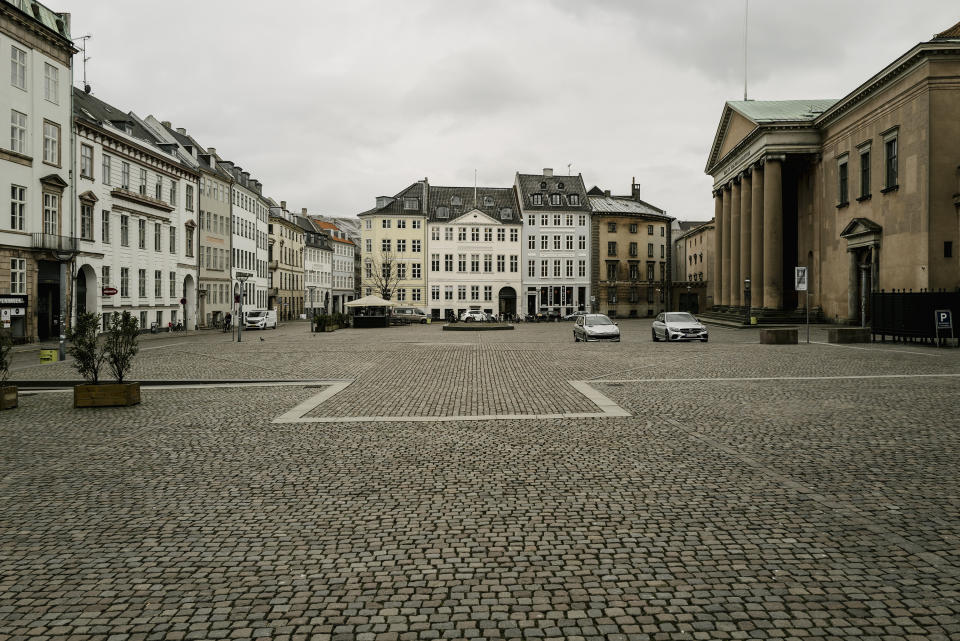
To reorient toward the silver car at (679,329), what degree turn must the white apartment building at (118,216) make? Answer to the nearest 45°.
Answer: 0° — it already faces it

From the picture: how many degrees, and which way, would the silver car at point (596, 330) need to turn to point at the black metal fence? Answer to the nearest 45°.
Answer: approximately 45° to its left

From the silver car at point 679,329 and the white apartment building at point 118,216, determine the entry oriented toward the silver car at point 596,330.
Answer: the white apartment building

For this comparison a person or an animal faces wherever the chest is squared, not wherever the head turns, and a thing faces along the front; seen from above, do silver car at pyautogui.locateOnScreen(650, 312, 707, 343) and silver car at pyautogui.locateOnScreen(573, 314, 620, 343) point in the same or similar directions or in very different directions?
same or similar directions

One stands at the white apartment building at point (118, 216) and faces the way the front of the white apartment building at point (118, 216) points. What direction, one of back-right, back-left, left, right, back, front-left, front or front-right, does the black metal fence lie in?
front

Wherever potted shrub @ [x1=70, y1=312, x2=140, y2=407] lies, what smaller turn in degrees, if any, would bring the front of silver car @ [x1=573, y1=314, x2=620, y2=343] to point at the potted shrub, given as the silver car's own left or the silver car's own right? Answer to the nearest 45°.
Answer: approximately 45° to the silver car's own right

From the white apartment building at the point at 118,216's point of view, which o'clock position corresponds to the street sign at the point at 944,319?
The street sign is roughly at 12 o'clock from the white apartment building.

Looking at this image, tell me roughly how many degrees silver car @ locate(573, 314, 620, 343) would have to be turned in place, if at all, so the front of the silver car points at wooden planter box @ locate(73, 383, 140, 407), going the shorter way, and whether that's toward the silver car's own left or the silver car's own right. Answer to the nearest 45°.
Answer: approximately 45° to the silver car's own right

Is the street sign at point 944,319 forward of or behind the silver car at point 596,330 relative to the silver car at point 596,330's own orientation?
forward

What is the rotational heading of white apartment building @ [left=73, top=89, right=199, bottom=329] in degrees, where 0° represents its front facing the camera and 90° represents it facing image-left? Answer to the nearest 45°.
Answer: approximately 315°

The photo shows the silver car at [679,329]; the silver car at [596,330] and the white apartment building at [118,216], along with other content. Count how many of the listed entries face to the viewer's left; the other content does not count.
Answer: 0

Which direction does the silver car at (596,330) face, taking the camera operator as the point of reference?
facing the viewer and to the right of the viewer

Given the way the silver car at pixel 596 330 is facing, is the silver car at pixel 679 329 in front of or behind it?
in front

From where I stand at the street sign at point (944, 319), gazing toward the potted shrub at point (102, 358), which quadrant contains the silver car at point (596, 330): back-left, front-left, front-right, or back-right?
front-right

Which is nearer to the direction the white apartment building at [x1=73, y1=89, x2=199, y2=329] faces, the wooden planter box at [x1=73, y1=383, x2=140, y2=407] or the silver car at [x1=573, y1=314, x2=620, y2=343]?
the silver car

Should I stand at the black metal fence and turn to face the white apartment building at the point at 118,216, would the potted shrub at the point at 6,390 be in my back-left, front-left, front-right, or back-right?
front-left

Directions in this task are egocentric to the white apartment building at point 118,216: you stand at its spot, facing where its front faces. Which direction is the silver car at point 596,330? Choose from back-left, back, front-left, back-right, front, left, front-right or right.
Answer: front
